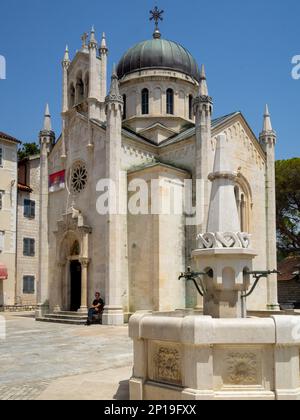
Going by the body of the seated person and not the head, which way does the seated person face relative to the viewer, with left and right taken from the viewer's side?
facing the viewer and to the left of the viewer

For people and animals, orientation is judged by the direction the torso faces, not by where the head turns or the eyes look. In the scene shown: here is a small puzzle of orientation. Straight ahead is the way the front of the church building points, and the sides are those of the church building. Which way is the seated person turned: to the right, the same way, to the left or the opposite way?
the same way

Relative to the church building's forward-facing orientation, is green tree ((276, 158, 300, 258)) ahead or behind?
behind

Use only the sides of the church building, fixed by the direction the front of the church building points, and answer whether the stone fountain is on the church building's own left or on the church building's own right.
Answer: on the church building's own left

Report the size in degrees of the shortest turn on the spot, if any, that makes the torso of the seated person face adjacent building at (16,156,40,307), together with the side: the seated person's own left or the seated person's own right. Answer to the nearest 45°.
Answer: approximately 135° to the seated person's own right

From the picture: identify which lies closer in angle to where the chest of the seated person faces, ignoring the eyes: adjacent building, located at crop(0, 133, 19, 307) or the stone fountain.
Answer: the stone fountain

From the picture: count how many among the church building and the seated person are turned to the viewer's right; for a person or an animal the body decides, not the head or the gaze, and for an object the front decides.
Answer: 0
